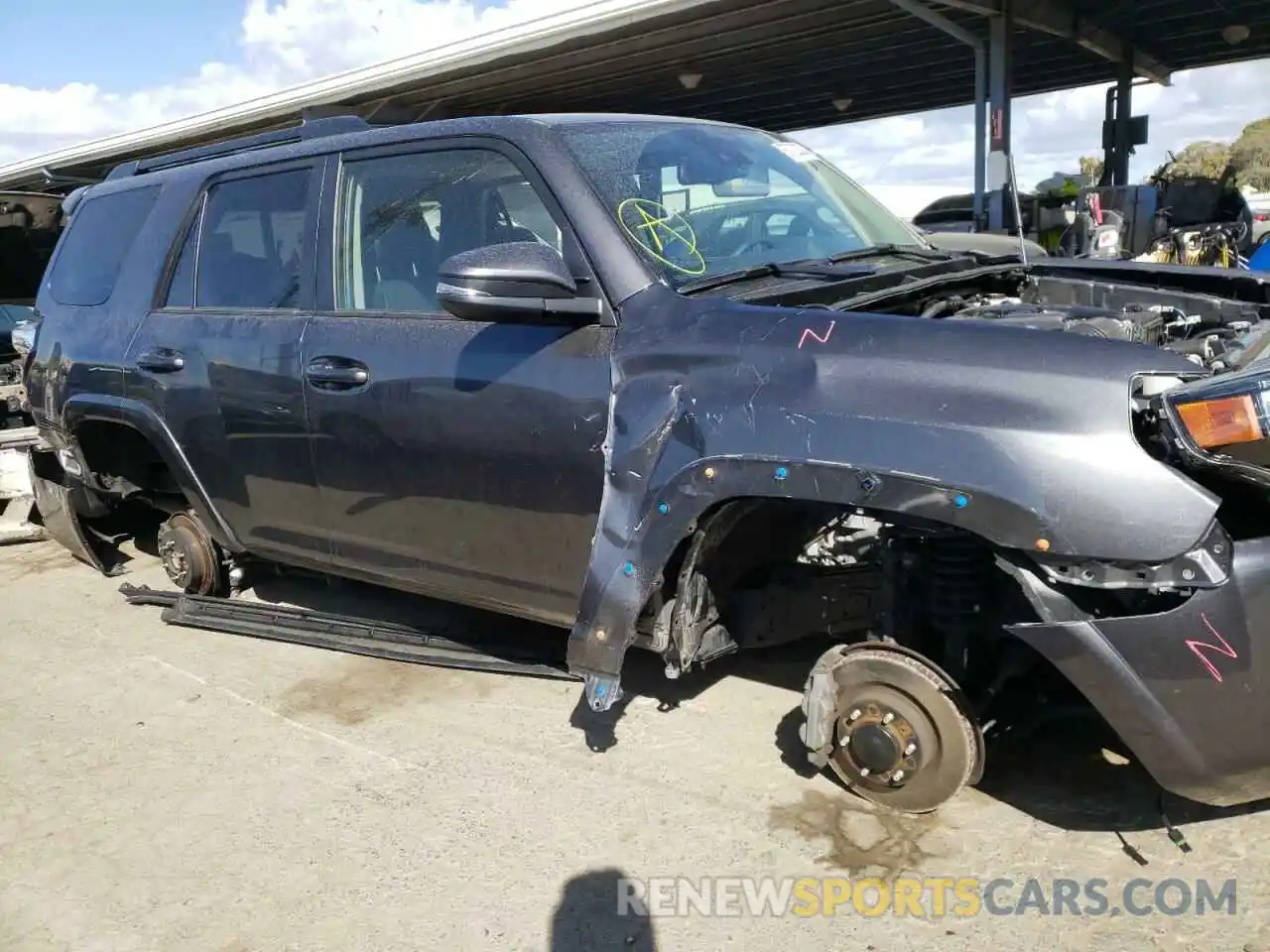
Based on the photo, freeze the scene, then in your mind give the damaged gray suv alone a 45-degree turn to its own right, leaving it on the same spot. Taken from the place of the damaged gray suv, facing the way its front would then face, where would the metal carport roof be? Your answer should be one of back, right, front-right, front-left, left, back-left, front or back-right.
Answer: back

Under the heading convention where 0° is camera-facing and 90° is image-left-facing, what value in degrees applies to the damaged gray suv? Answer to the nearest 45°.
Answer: approximately 315°

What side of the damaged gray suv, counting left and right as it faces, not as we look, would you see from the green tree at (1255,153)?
left
